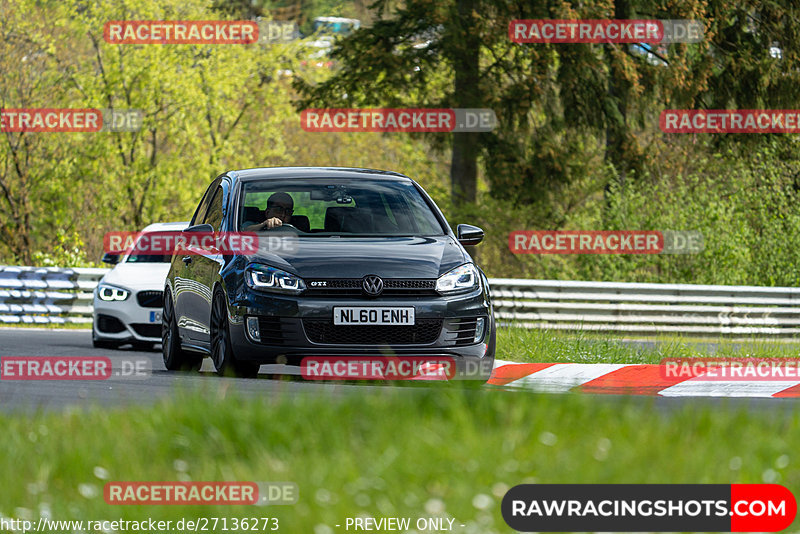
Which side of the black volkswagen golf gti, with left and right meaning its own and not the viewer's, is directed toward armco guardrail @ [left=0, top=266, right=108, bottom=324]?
back

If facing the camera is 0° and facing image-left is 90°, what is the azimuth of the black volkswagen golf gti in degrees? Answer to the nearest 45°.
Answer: approximately 0°

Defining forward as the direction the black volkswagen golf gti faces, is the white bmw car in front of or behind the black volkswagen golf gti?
behind

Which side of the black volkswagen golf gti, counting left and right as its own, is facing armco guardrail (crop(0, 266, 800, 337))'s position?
back
